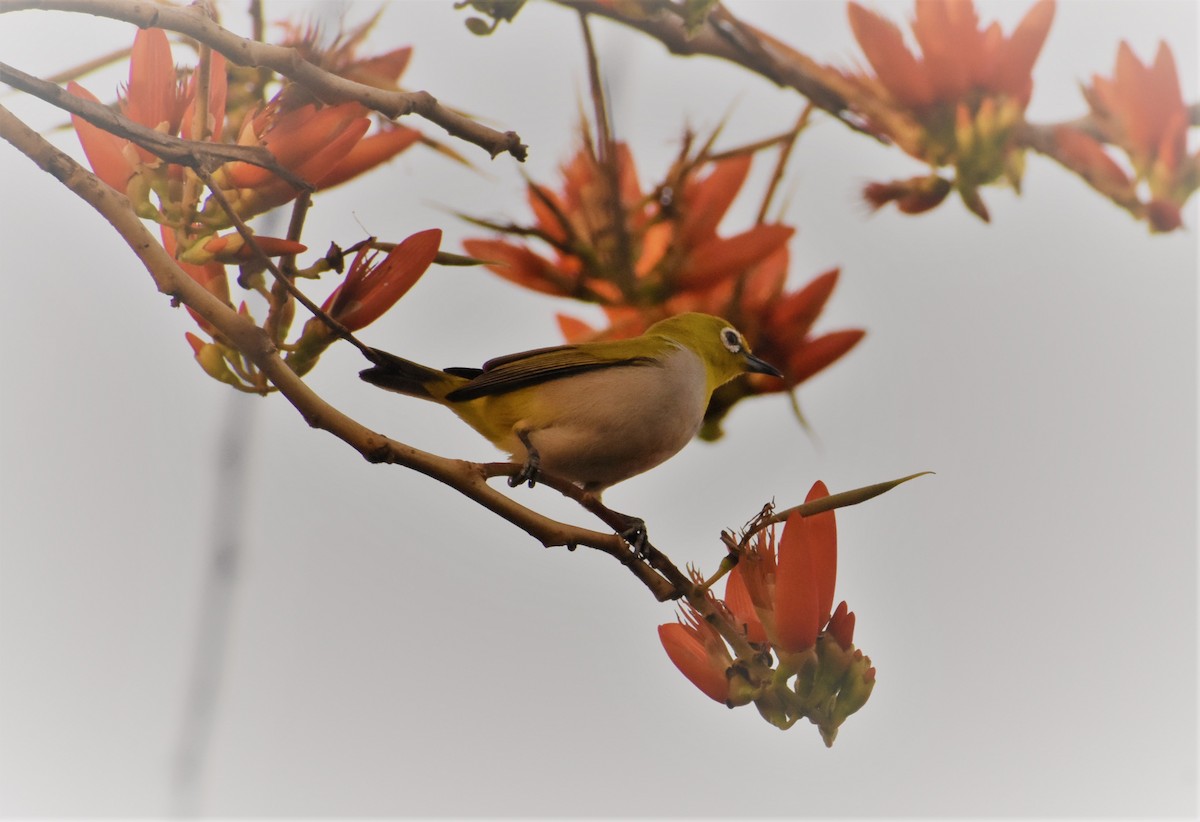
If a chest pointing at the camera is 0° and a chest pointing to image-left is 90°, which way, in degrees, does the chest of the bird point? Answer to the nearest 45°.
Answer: approximately 270°

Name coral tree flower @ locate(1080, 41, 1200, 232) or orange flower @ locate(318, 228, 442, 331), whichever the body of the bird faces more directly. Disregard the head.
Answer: the coral tree flower
